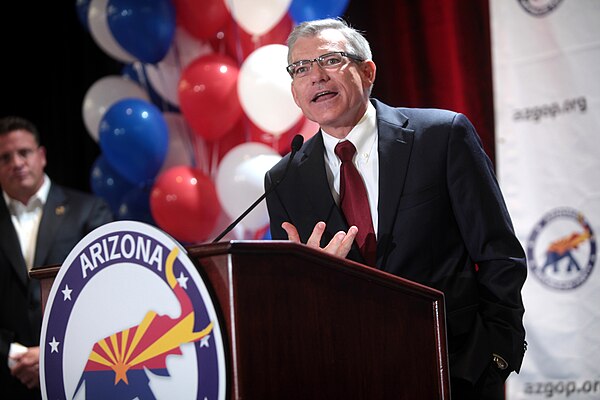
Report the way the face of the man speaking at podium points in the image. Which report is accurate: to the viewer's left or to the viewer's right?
to the viewer's left

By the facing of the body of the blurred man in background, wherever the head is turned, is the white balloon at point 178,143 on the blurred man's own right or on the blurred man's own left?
on the blurred man's own left

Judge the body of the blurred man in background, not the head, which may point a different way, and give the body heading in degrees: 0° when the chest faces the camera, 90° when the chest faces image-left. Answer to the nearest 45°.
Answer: approximately 0°

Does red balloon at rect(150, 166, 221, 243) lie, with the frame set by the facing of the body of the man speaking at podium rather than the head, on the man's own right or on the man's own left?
on the man's own right

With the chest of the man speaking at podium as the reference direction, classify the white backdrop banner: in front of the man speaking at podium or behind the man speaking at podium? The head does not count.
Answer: behind

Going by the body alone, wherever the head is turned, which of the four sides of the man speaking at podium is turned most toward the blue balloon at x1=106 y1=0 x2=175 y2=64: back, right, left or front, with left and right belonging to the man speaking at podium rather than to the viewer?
right

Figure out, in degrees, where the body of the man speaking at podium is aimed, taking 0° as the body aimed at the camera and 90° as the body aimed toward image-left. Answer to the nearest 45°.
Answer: approximately 45°
